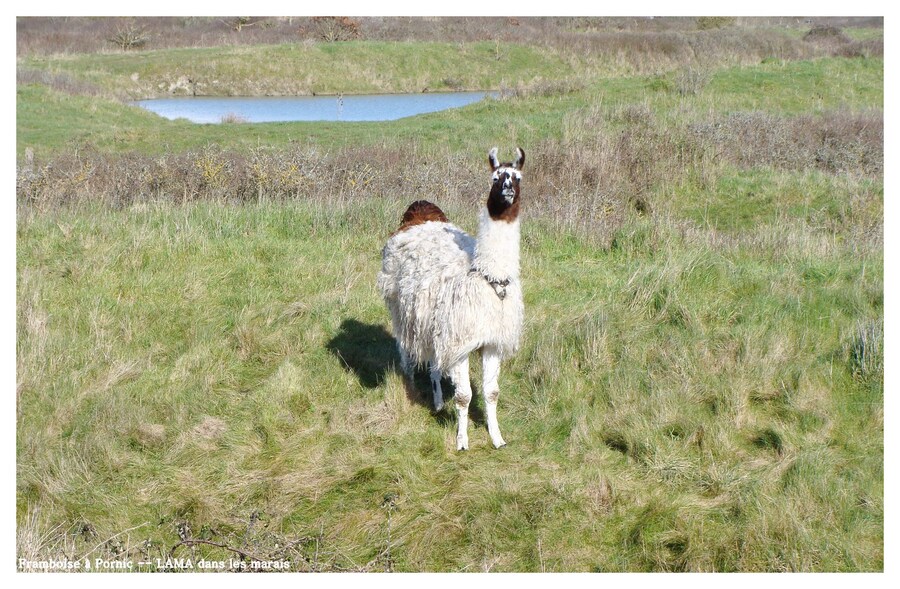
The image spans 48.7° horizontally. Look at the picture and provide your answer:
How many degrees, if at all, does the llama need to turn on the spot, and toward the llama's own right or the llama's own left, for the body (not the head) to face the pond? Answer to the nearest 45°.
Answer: approximately 135° to the llama's own left

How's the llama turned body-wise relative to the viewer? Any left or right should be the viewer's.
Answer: facing the viewer and to the right of the viewer

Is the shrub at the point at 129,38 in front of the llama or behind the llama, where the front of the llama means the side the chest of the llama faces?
behind
